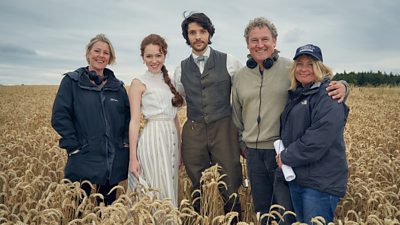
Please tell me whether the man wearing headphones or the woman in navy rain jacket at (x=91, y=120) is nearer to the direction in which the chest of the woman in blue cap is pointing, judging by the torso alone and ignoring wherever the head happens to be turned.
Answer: the woman in navy rain jacket

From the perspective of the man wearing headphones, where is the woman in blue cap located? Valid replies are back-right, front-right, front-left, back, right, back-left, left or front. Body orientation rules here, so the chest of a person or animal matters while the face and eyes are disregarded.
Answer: front-left

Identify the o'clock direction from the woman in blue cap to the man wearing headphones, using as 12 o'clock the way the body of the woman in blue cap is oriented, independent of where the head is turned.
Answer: The man wearing headphones is roughly at 3 o'clock from the woman in blue cap.

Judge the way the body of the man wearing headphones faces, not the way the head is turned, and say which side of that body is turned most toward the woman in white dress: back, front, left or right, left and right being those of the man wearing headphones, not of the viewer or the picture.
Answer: right

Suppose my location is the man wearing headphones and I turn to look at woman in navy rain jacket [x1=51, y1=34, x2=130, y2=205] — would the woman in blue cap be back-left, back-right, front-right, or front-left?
back-left

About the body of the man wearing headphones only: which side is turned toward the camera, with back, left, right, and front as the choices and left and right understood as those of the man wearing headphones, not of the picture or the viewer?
front

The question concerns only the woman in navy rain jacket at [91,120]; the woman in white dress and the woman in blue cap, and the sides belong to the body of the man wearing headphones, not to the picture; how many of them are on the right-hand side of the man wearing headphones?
2

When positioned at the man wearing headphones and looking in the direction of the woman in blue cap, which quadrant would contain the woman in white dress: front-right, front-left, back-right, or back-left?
back-right

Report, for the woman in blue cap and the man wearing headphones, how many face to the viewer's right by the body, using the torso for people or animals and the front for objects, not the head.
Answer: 0

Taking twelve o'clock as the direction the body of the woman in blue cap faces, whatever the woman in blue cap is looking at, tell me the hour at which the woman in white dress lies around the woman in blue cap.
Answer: The woman in white dress is roughly at 2 o'clock from the woman in blue cap.

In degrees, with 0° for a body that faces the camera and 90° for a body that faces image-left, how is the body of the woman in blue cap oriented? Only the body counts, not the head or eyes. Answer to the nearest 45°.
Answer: approximately 45°
